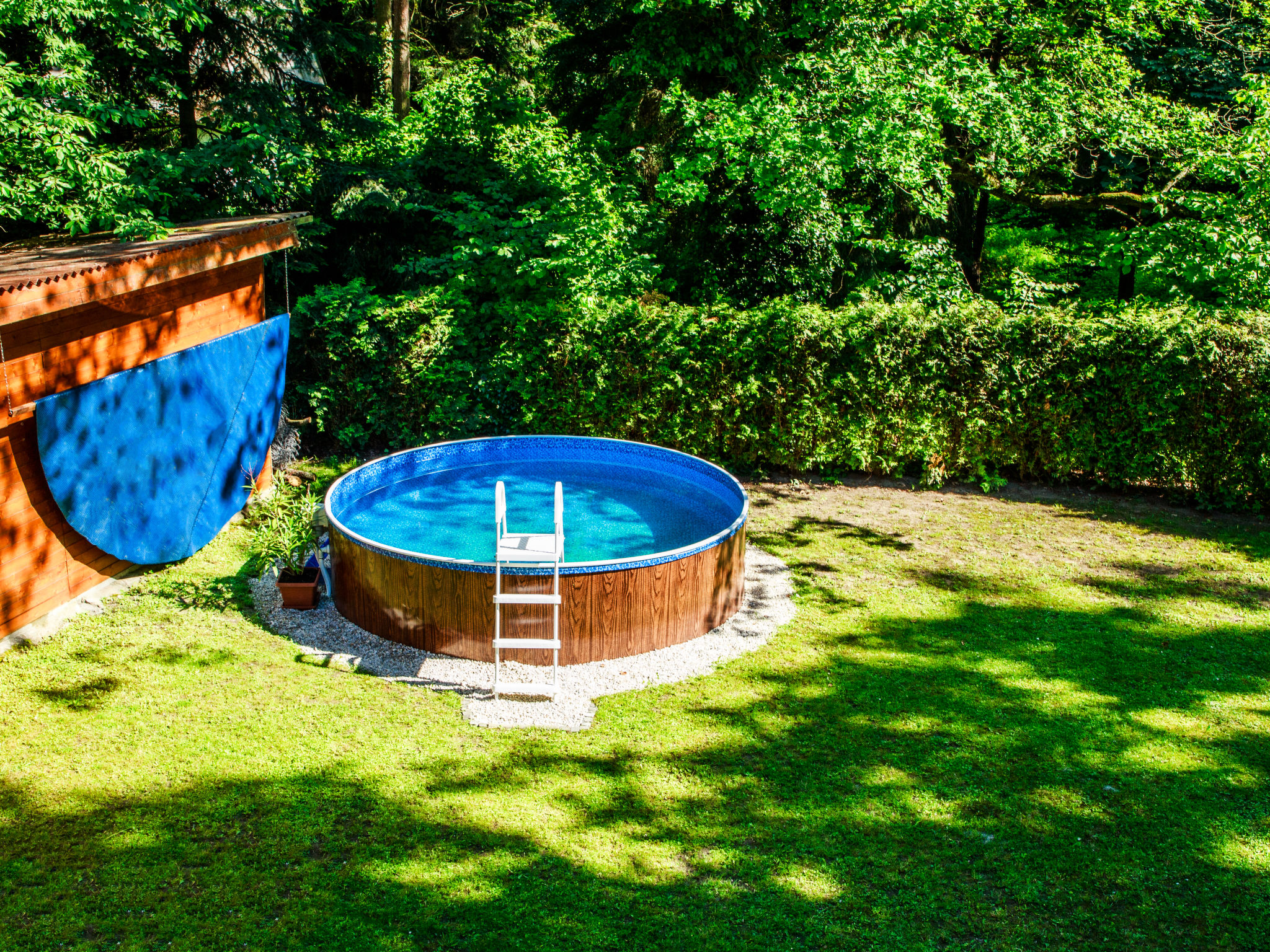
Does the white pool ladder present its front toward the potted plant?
no

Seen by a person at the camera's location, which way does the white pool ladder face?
facing the viewer

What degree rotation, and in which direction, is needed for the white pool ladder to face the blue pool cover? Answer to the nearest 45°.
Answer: approximately 135° to its right

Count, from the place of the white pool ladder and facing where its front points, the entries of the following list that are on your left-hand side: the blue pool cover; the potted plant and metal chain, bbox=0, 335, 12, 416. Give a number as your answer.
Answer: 0

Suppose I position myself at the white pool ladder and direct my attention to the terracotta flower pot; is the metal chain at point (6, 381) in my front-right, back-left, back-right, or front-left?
front-left

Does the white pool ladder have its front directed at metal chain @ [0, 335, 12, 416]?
no

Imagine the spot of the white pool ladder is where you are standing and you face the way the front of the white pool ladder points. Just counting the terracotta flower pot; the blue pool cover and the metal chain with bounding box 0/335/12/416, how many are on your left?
0

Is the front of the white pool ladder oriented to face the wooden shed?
no

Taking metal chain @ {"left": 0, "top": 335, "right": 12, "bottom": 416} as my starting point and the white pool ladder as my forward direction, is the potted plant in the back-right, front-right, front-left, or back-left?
front-left
